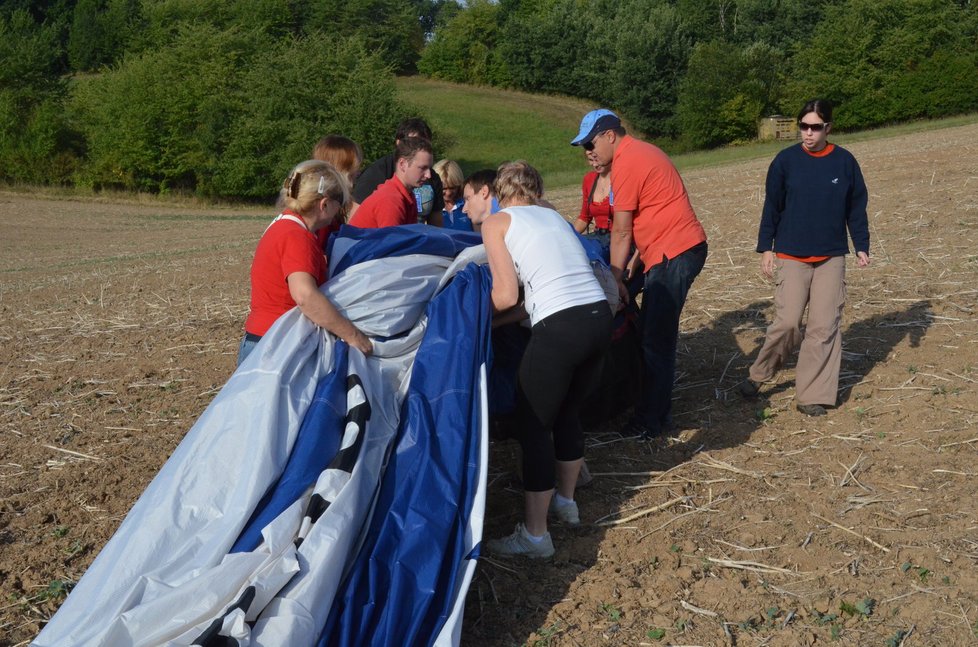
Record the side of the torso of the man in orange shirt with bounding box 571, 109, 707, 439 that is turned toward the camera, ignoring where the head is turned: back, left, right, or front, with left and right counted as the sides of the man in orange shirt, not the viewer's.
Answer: left

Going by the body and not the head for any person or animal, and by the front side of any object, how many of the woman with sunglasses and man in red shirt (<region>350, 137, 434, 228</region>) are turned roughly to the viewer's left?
0

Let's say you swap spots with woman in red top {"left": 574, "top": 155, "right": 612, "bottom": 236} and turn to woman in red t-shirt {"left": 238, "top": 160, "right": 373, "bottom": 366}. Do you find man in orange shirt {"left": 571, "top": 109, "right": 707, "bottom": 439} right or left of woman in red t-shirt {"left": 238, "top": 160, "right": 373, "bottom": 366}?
left

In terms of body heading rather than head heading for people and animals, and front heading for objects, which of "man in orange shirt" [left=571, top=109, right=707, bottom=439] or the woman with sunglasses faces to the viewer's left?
the man in orange shirt

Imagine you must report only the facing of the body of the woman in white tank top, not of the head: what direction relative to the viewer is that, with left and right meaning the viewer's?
facing away from the viewer and to the left of the viewer

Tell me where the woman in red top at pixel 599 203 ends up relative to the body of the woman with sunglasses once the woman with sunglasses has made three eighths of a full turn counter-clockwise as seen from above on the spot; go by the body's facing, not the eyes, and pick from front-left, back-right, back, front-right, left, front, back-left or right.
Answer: back-left

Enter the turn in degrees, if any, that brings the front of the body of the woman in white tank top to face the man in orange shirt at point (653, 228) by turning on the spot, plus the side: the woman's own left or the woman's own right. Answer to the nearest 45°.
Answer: approximately 90° to the woman's own right

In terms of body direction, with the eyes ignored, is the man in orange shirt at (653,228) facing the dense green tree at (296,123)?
no

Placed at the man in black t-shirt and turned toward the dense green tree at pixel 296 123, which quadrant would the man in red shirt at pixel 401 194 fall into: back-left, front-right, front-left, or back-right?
back-left

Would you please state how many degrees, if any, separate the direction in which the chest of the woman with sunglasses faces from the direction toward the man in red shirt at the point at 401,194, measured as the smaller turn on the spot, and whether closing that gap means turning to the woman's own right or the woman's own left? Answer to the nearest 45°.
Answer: approximately 45° to the woman's own right

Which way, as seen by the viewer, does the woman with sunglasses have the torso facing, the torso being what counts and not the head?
toward the camera

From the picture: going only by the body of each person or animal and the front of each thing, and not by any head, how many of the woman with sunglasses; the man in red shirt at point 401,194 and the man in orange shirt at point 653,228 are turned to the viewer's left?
1

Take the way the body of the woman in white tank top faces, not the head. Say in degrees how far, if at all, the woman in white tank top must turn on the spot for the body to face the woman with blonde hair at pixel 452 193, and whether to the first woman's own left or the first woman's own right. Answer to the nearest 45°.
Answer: approximately 45° to the first woman's own right

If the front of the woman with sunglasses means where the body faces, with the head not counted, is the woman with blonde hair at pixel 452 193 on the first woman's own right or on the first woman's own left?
on the first woman's own right
